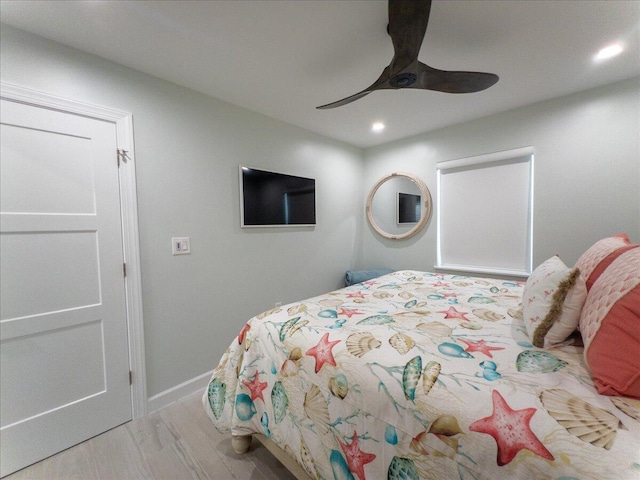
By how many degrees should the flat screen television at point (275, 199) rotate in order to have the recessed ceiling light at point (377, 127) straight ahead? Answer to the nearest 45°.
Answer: approximately 45° to its left

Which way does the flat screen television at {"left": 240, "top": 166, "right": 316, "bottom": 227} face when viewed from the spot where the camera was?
facing the viewer and to the right of the viewer

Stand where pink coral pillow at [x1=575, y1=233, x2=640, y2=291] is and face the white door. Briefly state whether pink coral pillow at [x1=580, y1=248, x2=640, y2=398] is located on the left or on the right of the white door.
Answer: left

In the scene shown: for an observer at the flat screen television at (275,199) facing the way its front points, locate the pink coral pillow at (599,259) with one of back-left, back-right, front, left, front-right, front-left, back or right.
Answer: front

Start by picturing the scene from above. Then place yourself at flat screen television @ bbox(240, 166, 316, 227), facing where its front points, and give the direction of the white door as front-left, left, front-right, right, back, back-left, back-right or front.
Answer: right

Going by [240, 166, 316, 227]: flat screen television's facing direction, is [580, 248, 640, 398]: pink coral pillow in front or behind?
in front

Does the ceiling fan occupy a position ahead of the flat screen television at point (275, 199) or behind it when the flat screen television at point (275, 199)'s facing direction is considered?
ahead

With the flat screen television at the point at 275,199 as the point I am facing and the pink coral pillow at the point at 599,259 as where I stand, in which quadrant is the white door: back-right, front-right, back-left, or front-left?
front-left

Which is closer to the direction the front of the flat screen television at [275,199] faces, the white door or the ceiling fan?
the ceiling fan
